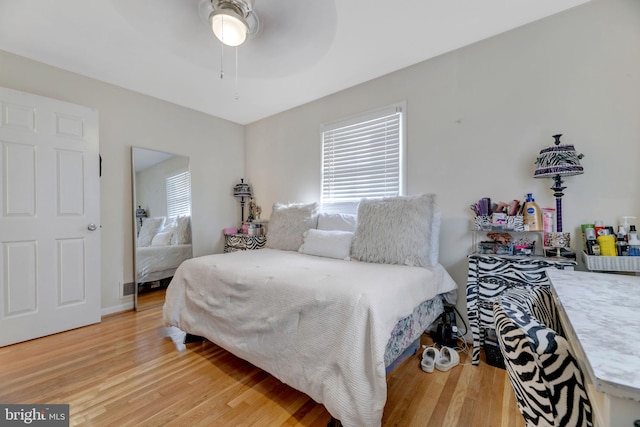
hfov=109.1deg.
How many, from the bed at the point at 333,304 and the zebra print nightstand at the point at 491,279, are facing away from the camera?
0

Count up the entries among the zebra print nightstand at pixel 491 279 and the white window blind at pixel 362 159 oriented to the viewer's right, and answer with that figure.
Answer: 0

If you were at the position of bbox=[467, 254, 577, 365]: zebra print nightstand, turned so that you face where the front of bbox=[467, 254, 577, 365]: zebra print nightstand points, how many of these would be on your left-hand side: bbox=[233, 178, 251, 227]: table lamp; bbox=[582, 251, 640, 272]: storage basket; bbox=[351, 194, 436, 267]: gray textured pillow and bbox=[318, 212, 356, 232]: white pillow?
1

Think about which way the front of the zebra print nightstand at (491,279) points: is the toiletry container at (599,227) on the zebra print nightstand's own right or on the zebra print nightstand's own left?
on the zebra print nightstand's own left

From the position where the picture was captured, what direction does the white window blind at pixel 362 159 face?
facing the viewer and to the left of the viewer

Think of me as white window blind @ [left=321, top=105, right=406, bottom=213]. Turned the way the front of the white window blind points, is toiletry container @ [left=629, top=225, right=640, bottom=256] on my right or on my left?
on my left

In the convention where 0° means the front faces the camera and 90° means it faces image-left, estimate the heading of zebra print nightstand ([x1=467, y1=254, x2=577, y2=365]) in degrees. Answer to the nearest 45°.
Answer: approximately 0°

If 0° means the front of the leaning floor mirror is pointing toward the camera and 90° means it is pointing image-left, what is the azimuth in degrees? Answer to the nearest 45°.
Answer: approximately 315°
